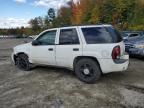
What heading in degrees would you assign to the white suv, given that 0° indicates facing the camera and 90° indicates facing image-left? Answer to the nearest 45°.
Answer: approximately 135°

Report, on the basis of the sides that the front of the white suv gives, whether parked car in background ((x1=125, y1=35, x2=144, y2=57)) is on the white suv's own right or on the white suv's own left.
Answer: on the white suv's own right
